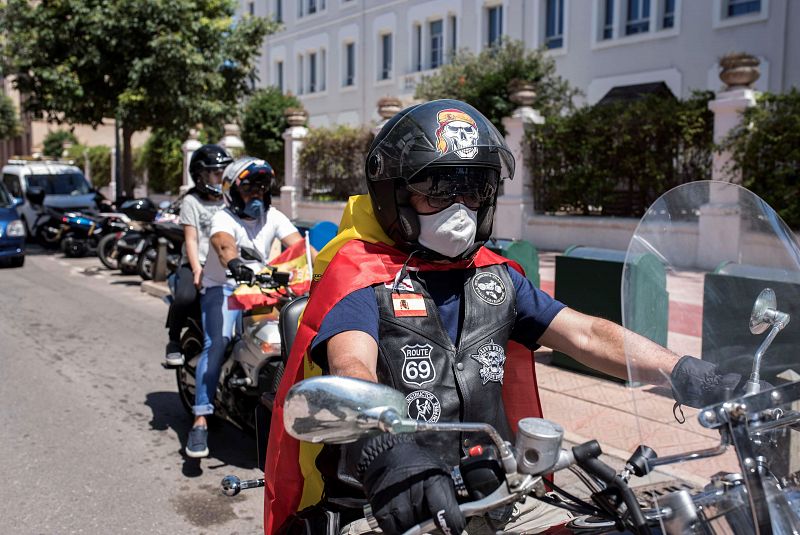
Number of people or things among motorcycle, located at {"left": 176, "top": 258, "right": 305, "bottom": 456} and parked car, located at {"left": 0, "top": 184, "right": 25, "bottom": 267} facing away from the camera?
0

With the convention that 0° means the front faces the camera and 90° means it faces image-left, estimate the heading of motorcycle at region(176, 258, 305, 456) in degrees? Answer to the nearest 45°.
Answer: approximately 315°

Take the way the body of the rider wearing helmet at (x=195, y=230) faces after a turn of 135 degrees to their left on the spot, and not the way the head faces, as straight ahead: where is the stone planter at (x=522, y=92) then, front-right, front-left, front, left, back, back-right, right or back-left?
front-right

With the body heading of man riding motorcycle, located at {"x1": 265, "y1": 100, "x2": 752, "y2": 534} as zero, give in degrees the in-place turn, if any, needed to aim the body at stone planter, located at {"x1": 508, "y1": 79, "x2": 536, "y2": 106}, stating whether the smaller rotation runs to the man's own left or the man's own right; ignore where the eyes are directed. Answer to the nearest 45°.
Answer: approximately 135° to the man's own left

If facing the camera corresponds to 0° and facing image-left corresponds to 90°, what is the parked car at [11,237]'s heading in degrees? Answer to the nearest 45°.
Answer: approximately 315°

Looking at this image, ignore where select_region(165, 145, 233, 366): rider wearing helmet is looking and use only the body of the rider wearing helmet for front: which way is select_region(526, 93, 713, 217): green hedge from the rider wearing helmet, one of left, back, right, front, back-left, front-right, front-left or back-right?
left

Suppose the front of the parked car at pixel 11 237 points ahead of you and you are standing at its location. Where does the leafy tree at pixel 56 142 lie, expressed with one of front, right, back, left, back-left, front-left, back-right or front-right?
back-left

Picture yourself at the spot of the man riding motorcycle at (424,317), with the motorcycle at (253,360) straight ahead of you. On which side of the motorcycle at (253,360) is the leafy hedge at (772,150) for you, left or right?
right

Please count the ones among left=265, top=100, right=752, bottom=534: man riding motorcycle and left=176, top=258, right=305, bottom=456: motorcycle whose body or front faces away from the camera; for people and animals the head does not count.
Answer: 0

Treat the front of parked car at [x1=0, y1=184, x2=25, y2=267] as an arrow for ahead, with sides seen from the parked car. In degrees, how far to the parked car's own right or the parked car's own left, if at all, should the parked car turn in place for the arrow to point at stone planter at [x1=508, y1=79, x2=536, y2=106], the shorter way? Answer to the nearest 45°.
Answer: approximately 45° to the parked car's own left
